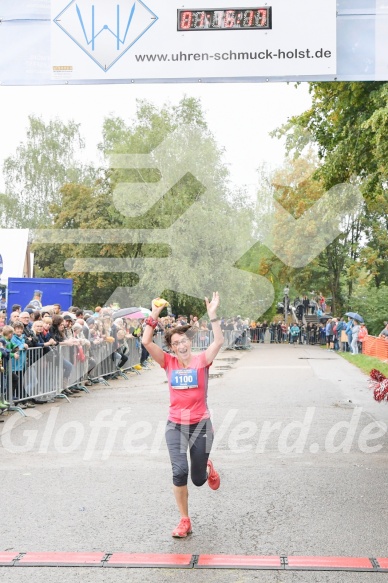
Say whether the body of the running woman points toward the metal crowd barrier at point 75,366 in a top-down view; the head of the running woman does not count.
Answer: no

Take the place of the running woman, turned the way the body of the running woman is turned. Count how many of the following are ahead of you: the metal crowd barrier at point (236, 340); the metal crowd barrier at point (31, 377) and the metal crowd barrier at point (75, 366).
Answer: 0

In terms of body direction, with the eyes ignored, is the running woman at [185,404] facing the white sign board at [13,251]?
no

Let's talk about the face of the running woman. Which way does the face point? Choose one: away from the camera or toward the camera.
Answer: toward the camera

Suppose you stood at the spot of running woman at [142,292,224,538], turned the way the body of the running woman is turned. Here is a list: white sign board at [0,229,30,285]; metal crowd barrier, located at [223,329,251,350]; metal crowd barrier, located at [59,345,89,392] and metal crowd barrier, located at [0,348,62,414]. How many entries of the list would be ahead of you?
0

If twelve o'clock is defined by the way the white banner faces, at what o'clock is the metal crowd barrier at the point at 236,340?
The metal crowd barrier is roughly at 6 o'clock from the white banner.

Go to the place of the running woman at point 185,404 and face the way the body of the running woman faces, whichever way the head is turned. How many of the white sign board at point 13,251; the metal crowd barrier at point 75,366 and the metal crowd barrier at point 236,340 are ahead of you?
0

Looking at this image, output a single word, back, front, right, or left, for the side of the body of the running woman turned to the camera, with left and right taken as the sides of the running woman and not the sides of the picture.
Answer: front

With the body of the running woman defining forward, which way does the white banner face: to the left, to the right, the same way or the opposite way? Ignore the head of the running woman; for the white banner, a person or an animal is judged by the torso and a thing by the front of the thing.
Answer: the same way

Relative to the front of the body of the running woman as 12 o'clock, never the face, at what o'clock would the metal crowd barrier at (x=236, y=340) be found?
The metal crowd barrier is roughly at 6 o'clock from the running woman.

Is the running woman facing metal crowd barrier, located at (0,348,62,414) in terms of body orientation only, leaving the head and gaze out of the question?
no

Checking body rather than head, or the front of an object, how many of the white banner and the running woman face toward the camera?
2
